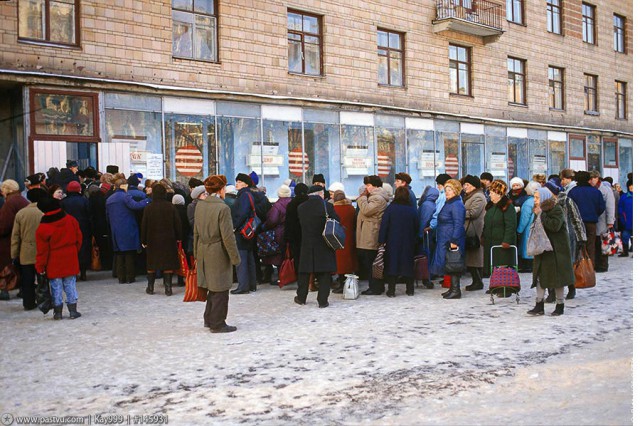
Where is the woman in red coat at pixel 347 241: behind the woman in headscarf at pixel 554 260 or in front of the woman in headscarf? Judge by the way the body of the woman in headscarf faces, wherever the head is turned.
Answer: in front

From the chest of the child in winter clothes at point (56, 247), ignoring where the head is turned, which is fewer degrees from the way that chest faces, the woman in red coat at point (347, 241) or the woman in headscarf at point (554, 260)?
the woman in red coat

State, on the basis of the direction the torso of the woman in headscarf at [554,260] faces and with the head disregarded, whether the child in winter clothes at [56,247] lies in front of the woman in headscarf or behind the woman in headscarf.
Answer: in front

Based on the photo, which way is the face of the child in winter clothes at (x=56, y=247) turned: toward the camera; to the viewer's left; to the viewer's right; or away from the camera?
away from the camera

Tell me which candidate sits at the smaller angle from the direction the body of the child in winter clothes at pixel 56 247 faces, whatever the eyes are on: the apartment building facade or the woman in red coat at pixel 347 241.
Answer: the apartment building facade

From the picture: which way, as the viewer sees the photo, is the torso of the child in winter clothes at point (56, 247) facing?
away from the camera

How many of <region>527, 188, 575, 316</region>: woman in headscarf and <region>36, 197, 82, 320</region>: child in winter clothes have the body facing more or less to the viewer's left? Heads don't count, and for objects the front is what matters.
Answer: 1

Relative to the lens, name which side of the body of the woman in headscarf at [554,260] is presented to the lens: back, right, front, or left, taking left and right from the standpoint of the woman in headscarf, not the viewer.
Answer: left

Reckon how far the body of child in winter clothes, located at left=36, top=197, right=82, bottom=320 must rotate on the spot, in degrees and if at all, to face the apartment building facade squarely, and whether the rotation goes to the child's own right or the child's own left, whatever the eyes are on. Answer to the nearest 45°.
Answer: approximately 45° to the child's own right

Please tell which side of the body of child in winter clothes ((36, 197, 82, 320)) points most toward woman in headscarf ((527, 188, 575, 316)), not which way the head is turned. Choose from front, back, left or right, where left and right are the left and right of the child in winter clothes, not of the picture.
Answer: right

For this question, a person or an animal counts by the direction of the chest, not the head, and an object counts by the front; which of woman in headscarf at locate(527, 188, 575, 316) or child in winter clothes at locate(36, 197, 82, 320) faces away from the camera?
the child in winter clothes

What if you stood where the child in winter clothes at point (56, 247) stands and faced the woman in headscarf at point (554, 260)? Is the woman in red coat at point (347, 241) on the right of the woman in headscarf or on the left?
left

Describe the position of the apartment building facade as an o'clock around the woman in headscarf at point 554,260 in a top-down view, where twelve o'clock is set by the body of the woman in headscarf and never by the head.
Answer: The apartment building facade is roughly at 2 o'clock from the woman in headscarf.
